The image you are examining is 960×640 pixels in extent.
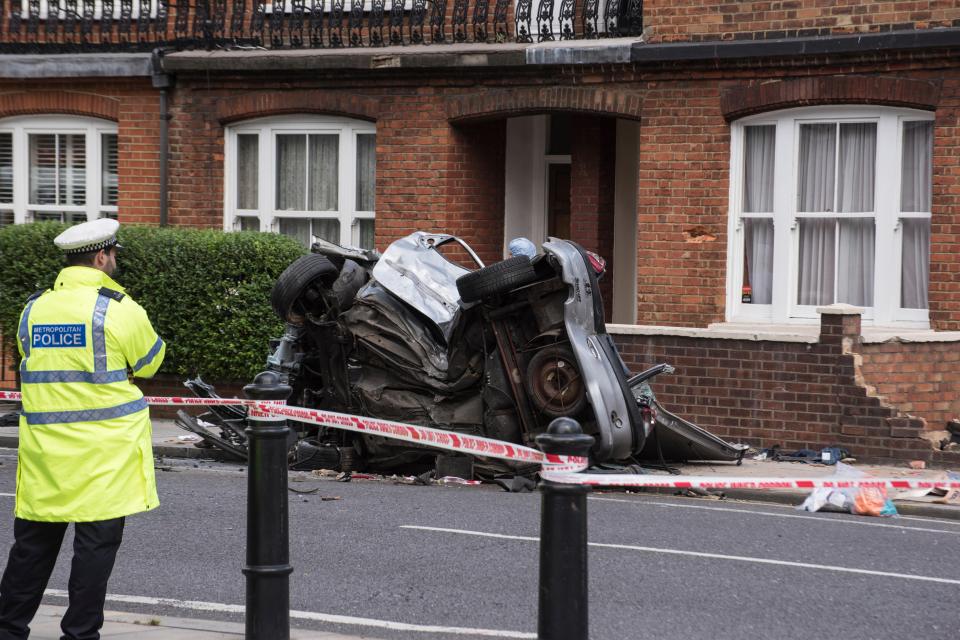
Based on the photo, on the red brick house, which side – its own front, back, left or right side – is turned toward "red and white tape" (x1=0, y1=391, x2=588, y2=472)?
front

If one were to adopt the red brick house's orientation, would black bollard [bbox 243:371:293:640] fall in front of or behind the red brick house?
in front

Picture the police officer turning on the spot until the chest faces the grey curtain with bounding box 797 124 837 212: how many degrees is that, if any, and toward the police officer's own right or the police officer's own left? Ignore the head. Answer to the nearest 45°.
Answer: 0° — they already face it

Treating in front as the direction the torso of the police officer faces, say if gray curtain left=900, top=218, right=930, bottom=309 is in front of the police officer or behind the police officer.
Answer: in front

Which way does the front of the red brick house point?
toward the camera

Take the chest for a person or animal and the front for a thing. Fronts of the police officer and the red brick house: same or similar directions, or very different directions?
very different directions

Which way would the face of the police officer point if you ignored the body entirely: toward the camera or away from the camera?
away from the camera

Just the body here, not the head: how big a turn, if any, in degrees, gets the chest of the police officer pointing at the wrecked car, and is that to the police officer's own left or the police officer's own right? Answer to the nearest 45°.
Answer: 0° — they already face it

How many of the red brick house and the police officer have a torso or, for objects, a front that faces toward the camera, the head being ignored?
1

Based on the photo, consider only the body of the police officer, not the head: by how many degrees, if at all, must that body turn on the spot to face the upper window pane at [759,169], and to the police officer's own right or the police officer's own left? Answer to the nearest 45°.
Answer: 0° — they already face it

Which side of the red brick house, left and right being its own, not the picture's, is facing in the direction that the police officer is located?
front

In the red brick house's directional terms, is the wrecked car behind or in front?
in front

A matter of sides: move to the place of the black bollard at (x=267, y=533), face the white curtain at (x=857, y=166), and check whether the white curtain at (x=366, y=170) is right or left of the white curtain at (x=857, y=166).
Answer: left

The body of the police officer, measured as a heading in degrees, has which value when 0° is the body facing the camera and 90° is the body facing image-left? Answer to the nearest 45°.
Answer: approximately 225°
